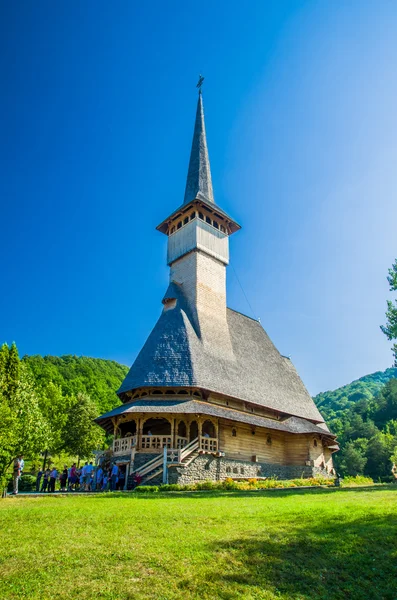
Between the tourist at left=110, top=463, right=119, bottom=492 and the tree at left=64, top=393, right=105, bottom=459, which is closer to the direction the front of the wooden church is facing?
the tourist

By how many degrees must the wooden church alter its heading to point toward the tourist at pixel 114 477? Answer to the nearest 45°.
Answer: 0° — it already faces them

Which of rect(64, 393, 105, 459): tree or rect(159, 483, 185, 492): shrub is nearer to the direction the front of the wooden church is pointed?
the shrub

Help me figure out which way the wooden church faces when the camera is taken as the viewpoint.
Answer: facing the viewer and to the left of the viewer

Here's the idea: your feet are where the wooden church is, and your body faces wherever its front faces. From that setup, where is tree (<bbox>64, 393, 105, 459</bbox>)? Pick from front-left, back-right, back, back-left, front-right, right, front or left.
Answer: right

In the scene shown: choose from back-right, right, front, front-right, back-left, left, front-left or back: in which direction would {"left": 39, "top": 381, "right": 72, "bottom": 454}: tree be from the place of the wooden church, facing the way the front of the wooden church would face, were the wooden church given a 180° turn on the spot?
left

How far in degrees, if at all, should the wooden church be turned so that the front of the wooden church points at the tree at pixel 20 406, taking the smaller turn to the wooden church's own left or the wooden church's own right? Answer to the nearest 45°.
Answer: approximately 45° to the wooden church's own right

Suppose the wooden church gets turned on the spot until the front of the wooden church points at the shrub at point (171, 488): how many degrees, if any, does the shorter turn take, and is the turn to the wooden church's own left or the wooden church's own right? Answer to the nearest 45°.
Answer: approximately 45° to the wooden church's own left

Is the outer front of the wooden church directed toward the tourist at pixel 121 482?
yes
